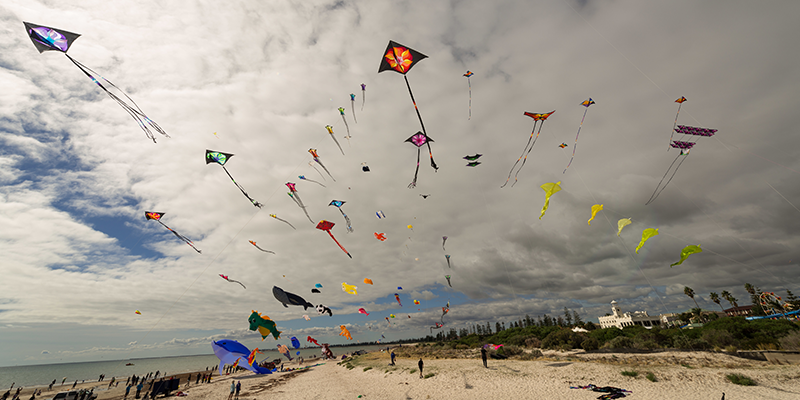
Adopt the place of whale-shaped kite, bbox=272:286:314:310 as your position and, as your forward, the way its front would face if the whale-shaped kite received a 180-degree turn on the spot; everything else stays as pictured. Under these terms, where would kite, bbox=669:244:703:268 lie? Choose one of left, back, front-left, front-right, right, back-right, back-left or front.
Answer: front-right

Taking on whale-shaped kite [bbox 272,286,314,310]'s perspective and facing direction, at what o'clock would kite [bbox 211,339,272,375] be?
The kite is roughly at 10 o'clock from the whale-shaped kite.

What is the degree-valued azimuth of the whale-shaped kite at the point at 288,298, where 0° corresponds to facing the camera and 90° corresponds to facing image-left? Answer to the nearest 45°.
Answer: approximately 90°

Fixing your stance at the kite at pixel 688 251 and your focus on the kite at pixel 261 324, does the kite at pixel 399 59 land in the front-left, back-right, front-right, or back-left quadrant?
front-left

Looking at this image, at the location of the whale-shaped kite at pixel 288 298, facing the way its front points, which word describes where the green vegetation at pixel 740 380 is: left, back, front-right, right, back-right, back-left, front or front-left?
back-left

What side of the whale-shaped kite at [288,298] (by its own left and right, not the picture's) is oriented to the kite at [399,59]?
left
